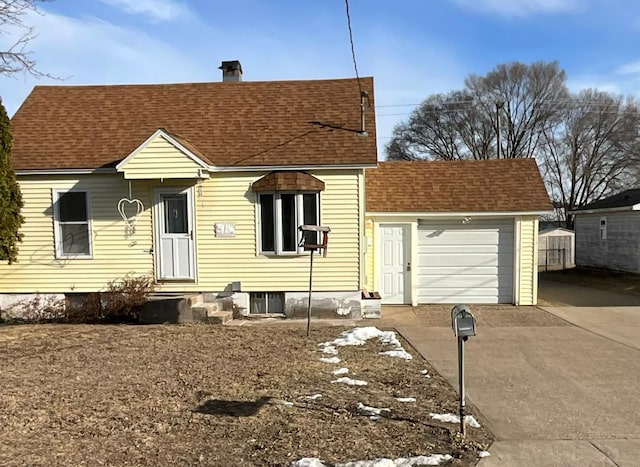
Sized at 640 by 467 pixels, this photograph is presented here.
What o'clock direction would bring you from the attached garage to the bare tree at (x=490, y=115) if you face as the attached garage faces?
The bare tree is roughly at 6 o'clock from the attached garage.

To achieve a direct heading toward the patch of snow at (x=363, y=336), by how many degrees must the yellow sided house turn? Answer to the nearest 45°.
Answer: approximately 45° to its left

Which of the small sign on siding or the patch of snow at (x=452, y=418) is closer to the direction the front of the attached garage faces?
the patch of snow

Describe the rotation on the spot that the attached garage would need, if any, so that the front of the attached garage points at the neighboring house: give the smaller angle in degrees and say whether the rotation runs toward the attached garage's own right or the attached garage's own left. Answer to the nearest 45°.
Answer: approximately 135° to the attached garage's own left

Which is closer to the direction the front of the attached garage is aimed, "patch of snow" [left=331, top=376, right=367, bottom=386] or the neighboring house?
the patch of snow

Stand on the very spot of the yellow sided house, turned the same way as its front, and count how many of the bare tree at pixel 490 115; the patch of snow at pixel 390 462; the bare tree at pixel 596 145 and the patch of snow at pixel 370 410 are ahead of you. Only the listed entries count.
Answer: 2

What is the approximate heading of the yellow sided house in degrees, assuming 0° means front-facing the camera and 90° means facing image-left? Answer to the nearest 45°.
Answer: approximately 0°

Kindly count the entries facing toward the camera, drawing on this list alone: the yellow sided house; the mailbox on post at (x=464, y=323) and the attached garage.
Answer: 3

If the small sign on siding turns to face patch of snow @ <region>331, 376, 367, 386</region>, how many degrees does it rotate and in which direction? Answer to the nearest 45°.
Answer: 0° — it already faces it

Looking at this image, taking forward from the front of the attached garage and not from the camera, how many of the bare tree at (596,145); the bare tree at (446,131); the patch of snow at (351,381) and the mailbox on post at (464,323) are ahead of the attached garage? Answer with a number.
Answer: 2

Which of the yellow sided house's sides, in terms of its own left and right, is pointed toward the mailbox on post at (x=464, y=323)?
front

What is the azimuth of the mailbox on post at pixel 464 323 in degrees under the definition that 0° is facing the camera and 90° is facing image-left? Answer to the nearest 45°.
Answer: approximately 0°
